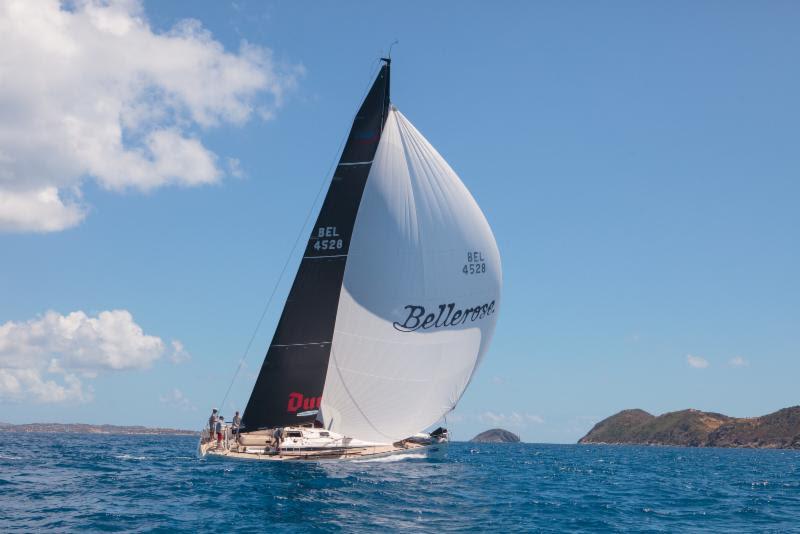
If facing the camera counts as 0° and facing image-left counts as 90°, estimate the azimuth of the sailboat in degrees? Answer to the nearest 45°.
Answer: approximately 270°
